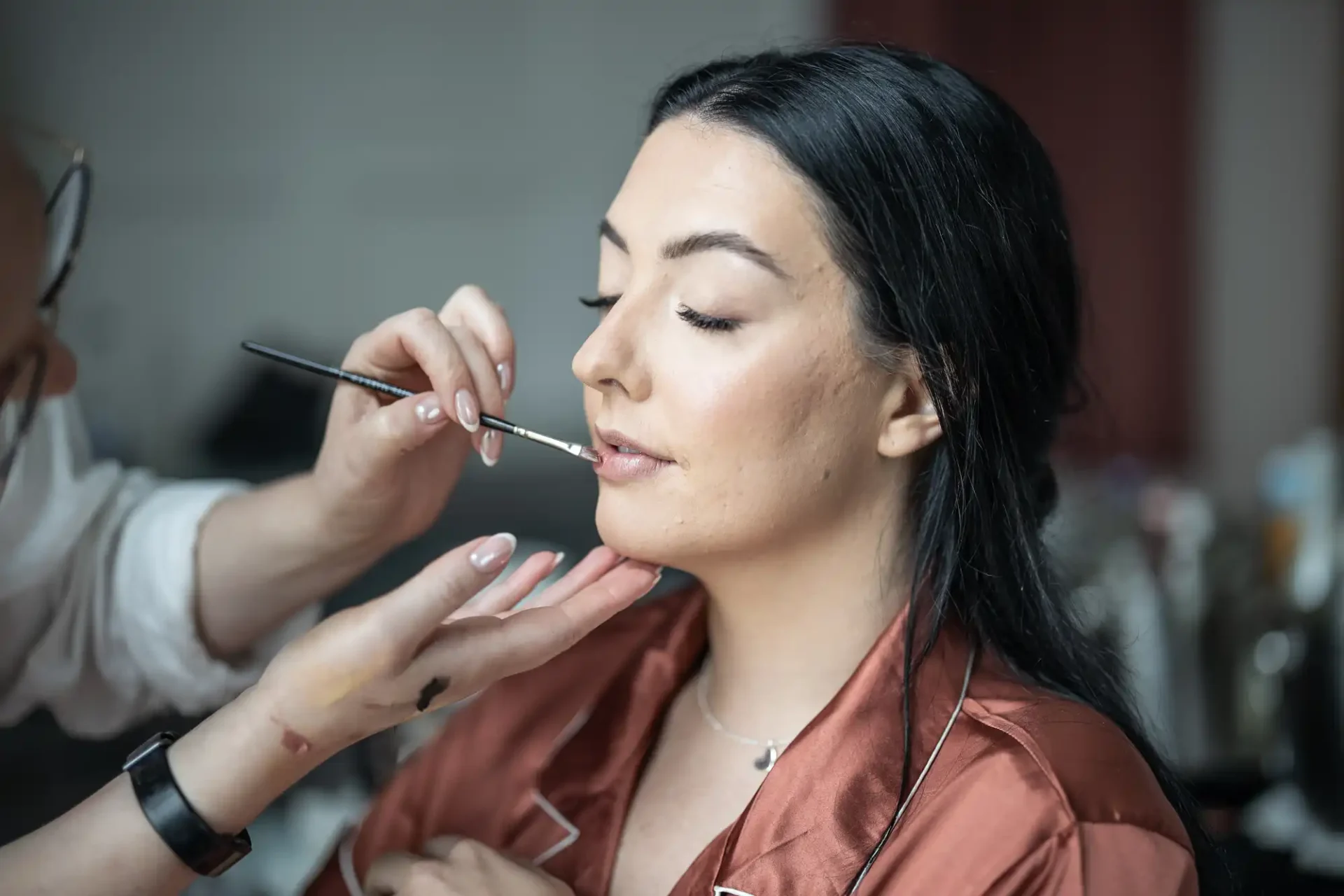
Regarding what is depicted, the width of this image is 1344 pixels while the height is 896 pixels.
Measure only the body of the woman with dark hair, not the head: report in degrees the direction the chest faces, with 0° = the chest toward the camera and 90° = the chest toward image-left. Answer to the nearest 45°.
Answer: approximately 45°

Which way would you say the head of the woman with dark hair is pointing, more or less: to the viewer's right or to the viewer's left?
to the viewer's left
